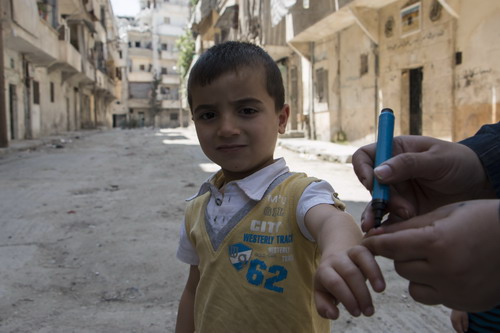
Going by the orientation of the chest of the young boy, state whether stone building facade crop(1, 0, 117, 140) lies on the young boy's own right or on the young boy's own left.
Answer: on the young boy's own right

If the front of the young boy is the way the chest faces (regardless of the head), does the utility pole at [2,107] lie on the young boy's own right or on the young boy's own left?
on the young boy's own right

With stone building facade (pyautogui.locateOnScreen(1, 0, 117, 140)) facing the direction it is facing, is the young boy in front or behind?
in front

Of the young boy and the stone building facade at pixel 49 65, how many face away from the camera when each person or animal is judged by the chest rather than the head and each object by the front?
0

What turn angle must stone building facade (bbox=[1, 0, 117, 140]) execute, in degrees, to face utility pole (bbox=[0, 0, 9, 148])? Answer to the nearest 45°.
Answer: approximately 45° to its right

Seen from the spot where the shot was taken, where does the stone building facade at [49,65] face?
facing the viewer and to the right of the viewer
